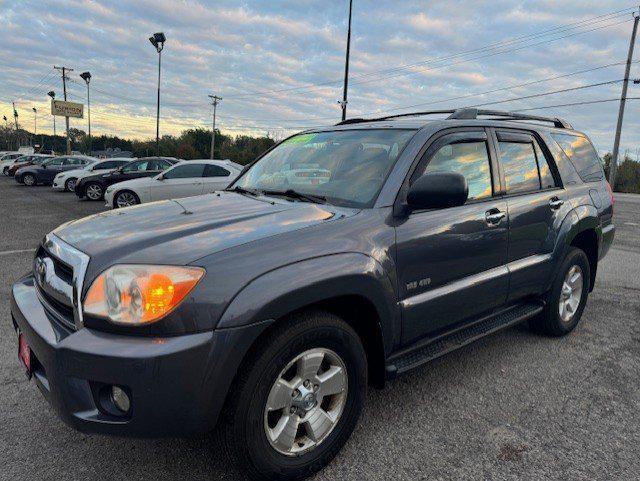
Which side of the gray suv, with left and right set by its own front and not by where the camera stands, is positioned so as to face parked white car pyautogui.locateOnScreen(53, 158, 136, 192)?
right

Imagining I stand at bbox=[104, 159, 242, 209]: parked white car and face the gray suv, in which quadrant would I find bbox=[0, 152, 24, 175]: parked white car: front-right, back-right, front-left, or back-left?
back-right

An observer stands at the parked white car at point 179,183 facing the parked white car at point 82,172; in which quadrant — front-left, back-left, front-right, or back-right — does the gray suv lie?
back-left

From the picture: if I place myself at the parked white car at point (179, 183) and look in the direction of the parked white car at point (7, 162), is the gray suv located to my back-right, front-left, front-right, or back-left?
back-left

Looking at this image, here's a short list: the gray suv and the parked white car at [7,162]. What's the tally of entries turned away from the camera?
0

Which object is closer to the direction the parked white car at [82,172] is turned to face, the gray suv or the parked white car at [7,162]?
the gray suv

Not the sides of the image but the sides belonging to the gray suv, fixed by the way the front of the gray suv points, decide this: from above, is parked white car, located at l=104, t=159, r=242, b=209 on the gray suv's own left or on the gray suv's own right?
on the gray suv's own right

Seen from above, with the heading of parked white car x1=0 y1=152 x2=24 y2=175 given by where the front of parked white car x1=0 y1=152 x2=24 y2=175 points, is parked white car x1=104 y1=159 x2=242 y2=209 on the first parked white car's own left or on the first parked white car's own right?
on the first parked white car's own left

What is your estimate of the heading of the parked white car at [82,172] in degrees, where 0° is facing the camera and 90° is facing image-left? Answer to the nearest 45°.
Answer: approximately 45°

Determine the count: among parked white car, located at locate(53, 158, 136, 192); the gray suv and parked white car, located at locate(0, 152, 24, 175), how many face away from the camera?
0

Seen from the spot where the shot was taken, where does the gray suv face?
facing the viewer and to the left of the viewer

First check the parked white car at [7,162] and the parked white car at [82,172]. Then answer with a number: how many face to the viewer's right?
0
